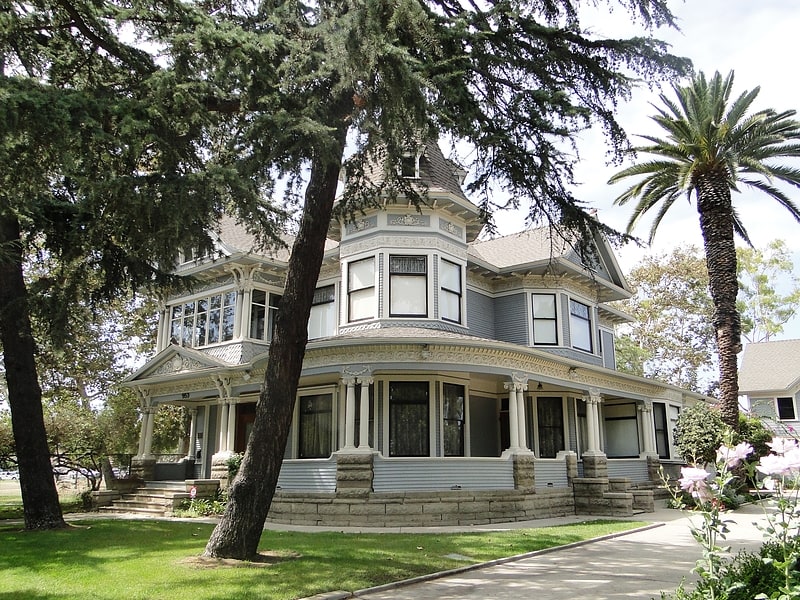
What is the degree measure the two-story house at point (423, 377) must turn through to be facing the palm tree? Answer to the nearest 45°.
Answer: approximately 135° to its left

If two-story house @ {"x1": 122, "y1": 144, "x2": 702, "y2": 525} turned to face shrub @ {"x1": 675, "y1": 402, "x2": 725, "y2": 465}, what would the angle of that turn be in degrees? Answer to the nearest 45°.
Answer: approximately 135° to its left

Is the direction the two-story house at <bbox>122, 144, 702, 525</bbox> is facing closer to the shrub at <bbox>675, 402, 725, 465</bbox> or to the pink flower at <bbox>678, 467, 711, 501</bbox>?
the pink flower

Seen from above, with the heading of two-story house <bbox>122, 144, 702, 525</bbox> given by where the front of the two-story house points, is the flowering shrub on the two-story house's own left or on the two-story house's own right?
on the two-story house's own left

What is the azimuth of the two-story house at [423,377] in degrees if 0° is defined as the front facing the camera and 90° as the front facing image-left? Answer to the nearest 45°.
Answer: approximately 45°

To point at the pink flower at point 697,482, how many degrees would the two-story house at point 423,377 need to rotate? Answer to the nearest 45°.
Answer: approximately 45° to its left

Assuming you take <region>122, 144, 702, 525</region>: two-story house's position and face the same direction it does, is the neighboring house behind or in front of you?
behind
